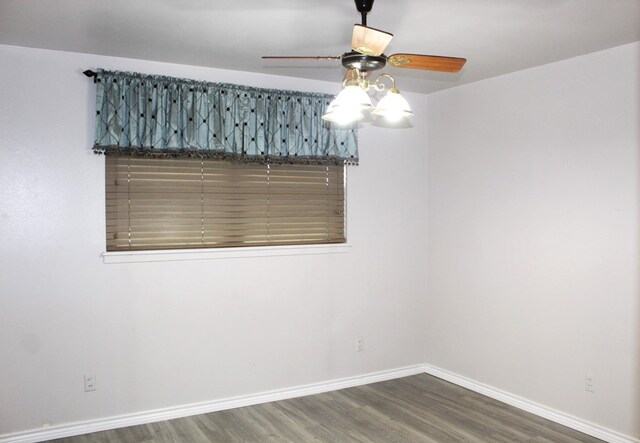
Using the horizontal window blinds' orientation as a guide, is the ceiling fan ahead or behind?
ahead

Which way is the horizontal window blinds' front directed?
toward the camera
